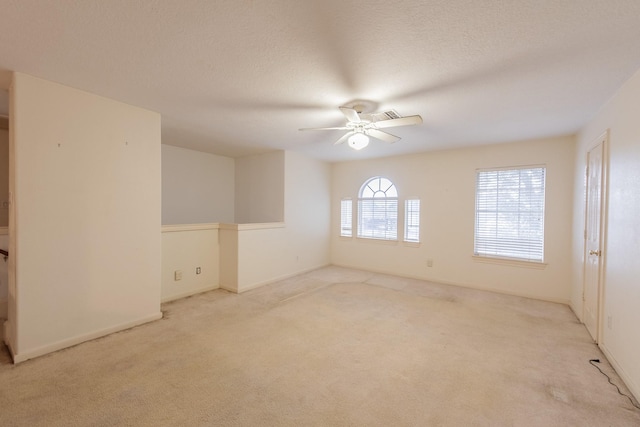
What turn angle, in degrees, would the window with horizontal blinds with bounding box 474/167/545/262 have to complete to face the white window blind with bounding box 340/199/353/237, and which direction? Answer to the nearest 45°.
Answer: approximately 45° to its right

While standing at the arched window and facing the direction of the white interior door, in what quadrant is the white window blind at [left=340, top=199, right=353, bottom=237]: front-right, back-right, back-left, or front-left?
back-right

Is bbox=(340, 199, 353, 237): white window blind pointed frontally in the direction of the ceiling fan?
yes

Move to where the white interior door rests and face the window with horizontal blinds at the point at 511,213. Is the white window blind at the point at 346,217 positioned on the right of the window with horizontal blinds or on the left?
left

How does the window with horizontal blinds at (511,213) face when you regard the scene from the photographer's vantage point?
facing the viewer and to the left of the viewer

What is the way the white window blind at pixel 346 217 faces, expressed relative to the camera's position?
facing the viewer

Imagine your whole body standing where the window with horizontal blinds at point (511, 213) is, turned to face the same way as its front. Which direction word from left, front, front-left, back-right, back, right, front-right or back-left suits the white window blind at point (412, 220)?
front-right

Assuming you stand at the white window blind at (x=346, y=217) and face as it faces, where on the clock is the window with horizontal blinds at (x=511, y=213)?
The window with horizontal blinds is roughly at 10 o'clock from the white window blind.

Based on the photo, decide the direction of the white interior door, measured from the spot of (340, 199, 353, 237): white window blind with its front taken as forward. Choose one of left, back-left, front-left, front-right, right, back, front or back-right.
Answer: front-left

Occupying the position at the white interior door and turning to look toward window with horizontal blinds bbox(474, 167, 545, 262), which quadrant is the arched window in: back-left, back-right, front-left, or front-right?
front-left

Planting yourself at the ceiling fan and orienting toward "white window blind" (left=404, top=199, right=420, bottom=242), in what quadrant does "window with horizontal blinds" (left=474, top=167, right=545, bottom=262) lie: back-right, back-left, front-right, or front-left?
front-right
